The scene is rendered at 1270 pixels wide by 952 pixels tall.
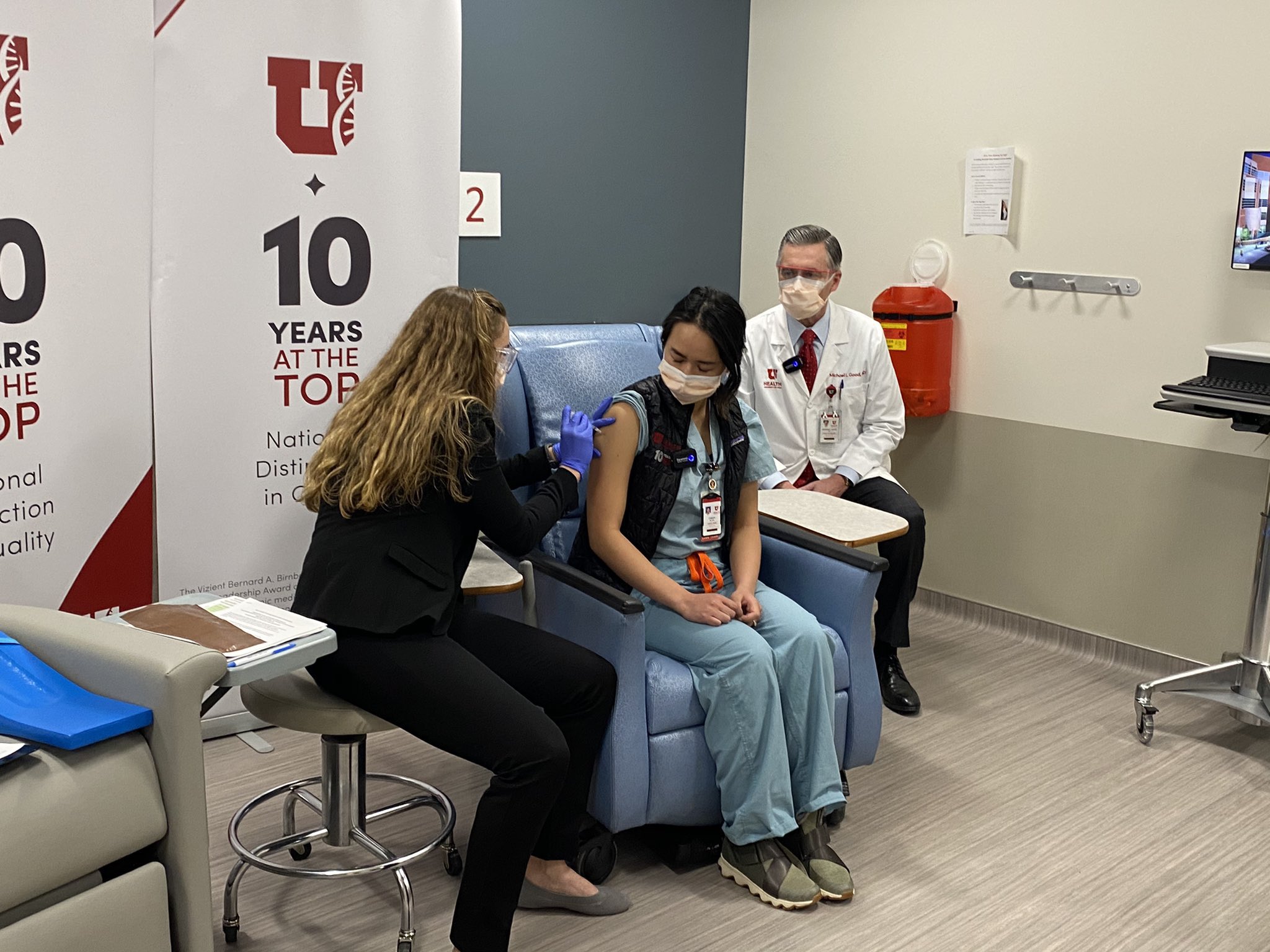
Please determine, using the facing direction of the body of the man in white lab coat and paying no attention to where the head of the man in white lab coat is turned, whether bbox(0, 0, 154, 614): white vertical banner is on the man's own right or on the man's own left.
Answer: on the man's own right

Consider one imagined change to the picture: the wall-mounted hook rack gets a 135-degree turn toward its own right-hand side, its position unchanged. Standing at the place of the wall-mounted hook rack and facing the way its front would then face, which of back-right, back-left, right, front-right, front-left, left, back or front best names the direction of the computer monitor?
back-right

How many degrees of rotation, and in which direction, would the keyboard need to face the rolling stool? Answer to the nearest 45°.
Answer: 0° — it already faces it

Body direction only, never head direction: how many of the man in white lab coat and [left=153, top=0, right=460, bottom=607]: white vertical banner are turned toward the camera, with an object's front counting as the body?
2

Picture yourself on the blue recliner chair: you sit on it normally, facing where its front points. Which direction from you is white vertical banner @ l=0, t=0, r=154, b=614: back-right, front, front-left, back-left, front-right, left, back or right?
back-right

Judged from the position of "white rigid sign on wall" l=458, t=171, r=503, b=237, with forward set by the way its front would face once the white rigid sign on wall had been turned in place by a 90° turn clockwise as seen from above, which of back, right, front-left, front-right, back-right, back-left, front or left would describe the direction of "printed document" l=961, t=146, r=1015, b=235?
back

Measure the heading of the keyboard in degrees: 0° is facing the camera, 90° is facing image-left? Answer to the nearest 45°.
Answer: approximately 45°

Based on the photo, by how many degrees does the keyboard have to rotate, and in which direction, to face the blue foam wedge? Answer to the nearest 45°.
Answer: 0° — it already faces it

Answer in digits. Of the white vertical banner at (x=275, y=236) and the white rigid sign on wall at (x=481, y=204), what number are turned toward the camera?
2

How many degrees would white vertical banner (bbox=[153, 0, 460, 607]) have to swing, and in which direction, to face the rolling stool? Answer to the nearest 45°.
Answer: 0° — it already faces it

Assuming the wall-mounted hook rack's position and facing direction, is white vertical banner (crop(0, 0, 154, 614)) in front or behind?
in front

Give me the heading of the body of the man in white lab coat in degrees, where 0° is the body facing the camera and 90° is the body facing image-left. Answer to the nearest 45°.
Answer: approximately 0°

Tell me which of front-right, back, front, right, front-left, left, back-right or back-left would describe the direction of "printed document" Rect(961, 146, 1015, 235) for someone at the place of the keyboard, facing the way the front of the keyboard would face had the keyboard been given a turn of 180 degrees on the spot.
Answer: left

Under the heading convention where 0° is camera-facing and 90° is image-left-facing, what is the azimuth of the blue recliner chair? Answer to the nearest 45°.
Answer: approximately 315°

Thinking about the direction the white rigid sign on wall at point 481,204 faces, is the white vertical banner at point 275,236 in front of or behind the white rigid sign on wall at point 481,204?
in front

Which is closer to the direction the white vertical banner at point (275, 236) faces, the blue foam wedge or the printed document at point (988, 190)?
the blue foam wedge
